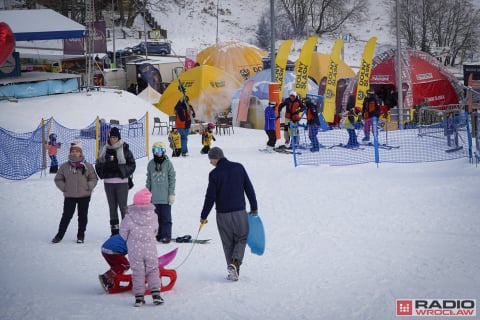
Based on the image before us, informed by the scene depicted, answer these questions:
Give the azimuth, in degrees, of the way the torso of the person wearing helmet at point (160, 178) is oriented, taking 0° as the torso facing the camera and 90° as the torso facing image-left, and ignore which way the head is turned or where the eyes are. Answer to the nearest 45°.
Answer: approximately 0°

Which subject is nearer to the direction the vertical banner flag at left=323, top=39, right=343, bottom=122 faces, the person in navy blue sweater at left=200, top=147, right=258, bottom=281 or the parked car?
the person in navy blue sweater

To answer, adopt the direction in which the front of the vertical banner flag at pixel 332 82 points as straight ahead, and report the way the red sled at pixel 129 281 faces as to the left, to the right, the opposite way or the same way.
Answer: to the left

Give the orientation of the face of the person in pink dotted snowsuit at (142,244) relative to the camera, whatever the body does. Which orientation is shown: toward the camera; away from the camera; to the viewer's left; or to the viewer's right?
away from the camera

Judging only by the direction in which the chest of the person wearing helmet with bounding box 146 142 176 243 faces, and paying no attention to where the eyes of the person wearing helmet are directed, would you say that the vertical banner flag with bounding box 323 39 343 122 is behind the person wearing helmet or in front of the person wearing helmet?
behind

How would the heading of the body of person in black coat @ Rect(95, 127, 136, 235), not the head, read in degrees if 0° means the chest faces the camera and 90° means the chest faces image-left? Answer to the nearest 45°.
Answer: approximately 0°

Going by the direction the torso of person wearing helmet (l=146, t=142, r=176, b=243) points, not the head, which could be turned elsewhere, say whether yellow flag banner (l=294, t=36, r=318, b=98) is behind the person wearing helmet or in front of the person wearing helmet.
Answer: behind

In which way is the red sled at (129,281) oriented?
to the viewer's right

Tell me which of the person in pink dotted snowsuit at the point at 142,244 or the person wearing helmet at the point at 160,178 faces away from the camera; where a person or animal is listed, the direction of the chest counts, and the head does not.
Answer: the person in pink dotted snowsuit

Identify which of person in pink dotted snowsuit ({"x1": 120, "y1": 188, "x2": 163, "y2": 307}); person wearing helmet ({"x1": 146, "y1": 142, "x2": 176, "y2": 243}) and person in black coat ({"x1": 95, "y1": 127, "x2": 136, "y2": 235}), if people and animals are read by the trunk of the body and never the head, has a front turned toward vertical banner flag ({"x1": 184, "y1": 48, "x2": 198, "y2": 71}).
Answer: the person in pink dotted snowsuit

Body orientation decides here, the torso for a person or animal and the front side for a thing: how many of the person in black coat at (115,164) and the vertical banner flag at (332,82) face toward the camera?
2

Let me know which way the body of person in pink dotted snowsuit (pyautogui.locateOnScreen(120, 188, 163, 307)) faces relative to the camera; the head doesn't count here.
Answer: away from the camera

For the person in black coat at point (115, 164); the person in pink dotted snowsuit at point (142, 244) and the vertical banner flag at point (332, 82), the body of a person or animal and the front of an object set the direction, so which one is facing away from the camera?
the person in pink dotted snowsuit
